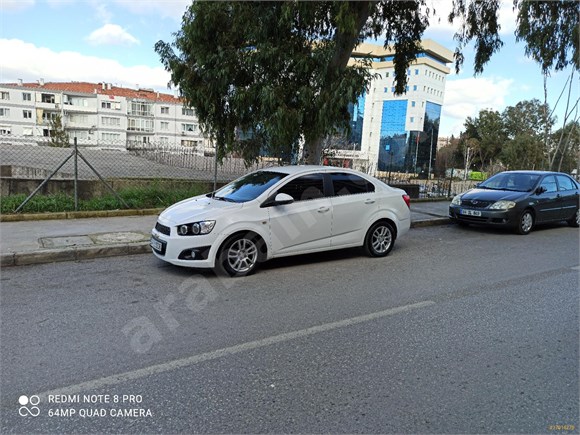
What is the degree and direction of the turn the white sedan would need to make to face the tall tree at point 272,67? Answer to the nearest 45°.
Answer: approximately 135° to its right

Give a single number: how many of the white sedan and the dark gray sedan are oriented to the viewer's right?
0

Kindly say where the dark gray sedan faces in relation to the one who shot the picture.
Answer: facing the viewer and to the left of the viewer

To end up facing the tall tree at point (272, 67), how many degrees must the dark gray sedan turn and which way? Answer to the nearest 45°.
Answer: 0° — it already faces it

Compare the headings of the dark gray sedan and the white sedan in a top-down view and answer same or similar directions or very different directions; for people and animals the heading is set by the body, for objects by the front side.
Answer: same or similar directions

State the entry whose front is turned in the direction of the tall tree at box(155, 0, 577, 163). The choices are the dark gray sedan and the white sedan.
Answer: the dark gray sedan

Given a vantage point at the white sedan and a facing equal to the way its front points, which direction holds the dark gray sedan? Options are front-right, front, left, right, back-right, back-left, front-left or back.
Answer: back
